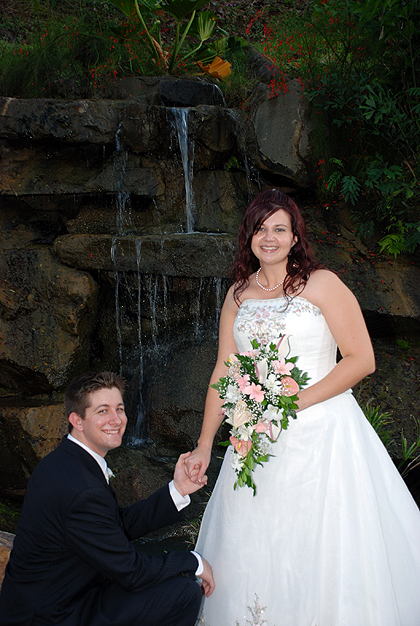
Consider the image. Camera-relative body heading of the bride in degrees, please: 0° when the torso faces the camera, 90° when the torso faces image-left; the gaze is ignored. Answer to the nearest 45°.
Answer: approximately 45°

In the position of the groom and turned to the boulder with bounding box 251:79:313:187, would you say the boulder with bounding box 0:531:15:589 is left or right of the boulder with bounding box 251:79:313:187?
left

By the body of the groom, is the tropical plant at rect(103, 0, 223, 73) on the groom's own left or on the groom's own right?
on the groom's own left

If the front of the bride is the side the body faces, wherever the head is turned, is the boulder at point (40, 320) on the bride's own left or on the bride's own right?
on the bride's own right

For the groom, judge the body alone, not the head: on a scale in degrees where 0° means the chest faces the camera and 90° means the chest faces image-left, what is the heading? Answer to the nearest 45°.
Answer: approximately 270°

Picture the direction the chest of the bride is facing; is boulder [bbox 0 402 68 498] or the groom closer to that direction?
the groom

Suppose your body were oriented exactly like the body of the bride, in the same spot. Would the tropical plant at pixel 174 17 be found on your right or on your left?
on your right

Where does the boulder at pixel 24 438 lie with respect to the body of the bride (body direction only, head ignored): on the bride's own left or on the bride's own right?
on the bride's own right

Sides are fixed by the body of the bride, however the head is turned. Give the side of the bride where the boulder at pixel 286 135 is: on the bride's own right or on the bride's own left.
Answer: on the bride's own right
